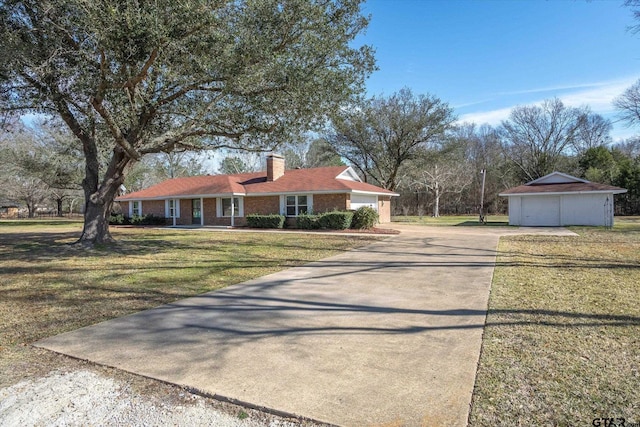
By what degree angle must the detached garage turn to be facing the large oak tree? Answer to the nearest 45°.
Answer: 0° — it already faces it

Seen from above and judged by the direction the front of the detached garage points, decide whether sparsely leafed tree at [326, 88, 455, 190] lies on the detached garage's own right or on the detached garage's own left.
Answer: on the detached garage's own right

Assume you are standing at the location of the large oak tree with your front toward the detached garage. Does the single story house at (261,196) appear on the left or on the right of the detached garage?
left

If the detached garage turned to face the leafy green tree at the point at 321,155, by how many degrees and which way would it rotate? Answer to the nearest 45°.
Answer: approximately 90° to its right

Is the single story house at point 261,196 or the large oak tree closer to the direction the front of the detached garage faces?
the large oak tree

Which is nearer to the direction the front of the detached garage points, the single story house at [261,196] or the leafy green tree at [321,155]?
the single story house

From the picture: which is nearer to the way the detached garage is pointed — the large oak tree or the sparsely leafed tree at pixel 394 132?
the large oak tree

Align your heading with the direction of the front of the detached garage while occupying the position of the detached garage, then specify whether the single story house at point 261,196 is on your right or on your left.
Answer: on your right

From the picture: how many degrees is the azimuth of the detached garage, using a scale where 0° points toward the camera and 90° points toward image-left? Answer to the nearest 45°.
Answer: approximately 0°
